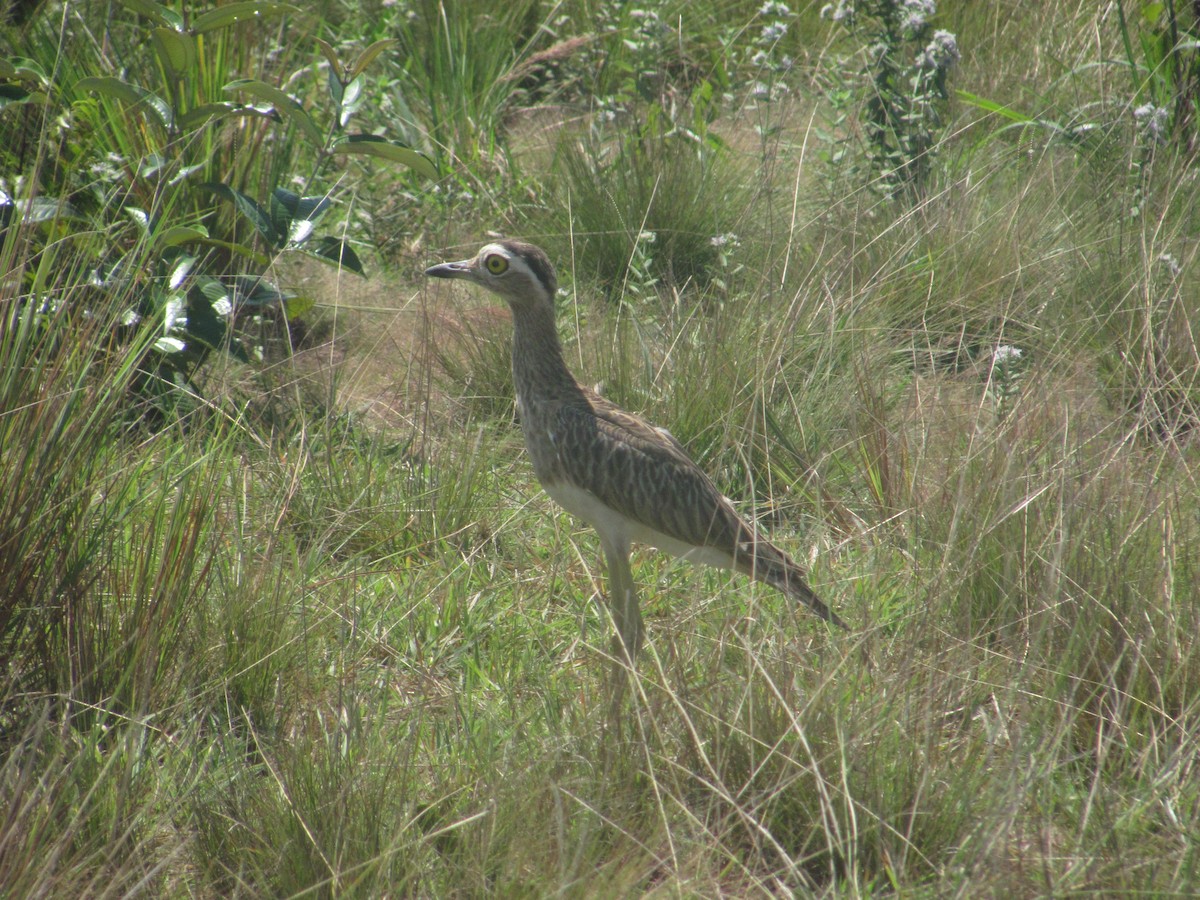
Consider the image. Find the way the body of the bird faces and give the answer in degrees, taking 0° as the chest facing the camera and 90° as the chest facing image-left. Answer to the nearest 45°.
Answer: approximately 90°

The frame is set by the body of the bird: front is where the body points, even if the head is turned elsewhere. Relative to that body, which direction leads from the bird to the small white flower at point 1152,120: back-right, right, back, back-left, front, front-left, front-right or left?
back-right

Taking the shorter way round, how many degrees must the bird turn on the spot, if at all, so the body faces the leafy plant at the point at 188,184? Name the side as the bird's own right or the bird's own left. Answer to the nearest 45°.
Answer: approximately 45° to the bird's own right

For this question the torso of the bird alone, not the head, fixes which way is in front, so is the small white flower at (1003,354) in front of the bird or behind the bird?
behind

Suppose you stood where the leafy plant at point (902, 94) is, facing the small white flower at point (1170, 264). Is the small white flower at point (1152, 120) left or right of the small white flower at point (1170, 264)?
left

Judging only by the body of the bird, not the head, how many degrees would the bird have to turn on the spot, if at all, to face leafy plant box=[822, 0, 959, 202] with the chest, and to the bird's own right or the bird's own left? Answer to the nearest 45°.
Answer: approximately 135° to the bird's own right
